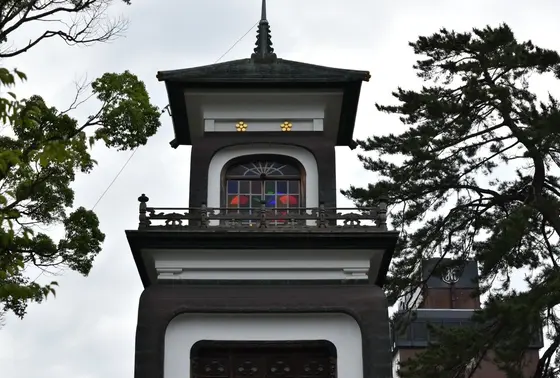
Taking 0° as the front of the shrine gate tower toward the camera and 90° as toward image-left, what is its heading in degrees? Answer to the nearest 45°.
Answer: approximately 0°
